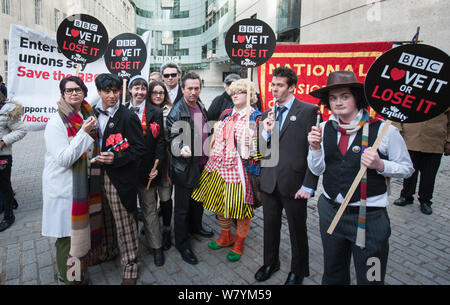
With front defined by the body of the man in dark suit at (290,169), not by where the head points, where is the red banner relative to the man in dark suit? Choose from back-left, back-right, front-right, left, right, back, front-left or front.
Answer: back-right

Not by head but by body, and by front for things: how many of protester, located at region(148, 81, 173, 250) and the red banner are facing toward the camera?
2

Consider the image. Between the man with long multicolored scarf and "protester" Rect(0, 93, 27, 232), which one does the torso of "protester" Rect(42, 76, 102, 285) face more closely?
the man with long multicolored scarf

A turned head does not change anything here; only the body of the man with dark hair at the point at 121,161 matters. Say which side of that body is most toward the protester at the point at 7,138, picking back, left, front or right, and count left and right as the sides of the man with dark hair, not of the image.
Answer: right

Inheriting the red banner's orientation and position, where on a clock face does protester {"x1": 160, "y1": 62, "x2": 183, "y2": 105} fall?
The protester is roughly at 2 o'clock from the red banner.

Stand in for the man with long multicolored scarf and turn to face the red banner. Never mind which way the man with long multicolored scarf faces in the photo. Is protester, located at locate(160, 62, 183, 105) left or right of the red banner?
left

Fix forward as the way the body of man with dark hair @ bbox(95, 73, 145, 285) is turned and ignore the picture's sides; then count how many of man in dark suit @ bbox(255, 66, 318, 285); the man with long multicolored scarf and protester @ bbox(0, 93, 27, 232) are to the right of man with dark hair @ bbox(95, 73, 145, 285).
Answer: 1

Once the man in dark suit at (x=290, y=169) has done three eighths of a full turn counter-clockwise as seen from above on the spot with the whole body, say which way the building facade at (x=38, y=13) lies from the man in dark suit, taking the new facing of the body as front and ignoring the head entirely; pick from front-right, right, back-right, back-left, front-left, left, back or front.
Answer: back-left

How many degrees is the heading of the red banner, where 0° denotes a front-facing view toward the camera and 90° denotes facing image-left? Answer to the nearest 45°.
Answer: approximately 0°

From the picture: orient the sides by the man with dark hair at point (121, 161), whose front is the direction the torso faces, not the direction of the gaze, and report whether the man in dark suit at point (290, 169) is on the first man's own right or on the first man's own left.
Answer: on the first man's own left

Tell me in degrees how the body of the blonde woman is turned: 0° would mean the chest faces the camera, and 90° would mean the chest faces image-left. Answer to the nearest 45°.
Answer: approximately 45°

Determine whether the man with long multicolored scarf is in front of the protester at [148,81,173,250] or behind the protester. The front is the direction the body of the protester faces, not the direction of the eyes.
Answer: in front

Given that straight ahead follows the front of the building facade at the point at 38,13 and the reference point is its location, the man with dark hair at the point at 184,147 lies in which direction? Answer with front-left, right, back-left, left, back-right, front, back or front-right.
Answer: front-right
